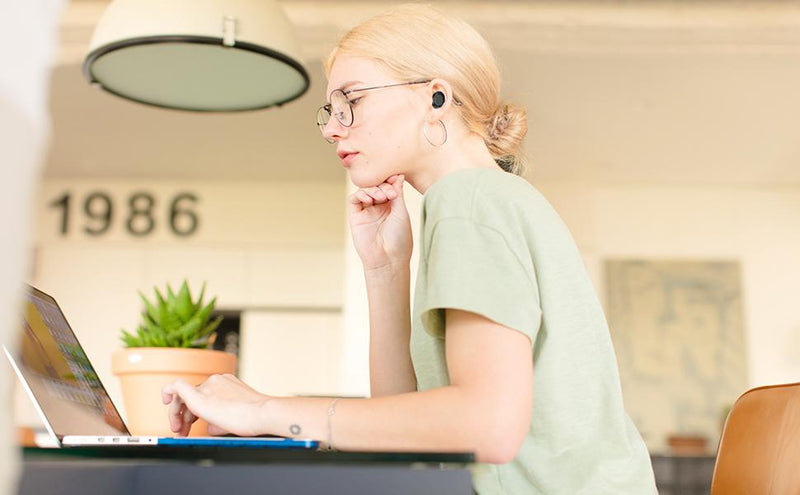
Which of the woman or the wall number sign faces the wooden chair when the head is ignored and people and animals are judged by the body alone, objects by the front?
the wall number sign

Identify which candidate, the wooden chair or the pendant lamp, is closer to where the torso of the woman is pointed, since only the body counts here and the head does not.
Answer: the pendant lamp

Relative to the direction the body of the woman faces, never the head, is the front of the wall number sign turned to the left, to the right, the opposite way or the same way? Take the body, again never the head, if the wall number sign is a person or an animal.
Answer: to the left

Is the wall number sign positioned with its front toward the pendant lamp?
yes

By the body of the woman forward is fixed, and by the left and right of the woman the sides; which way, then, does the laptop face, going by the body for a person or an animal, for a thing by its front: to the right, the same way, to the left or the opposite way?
the opposite way

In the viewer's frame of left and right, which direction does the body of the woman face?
facing to the left of the viewer

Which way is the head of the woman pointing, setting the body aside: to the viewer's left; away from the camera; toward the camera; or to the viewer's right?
to the viewer's left

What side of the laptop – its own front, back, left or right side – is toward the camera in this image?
right

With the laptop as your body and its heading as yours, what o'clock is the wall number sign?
The wall number sign is roughly at 9 o'clock from the laptop.

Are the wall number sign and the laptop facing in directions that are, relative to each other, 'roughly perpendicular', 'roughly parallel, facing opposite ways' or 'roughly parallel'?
roughly perpendicular
